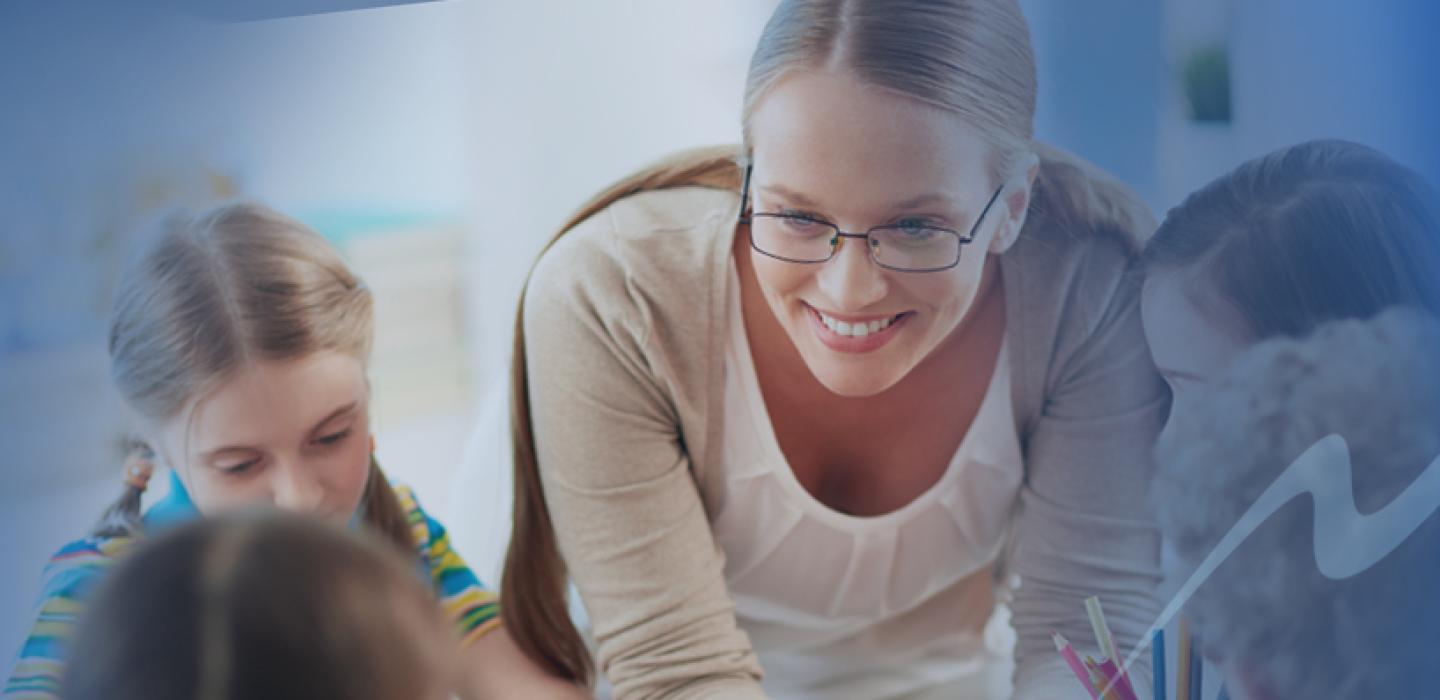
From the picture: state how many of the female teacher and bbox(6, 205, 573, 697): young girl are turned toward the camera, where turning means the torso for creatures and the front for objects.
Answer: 2

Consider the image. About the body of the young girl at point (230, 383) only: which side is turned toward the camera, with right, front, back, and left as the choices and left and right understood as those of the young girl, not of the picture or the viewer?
front
